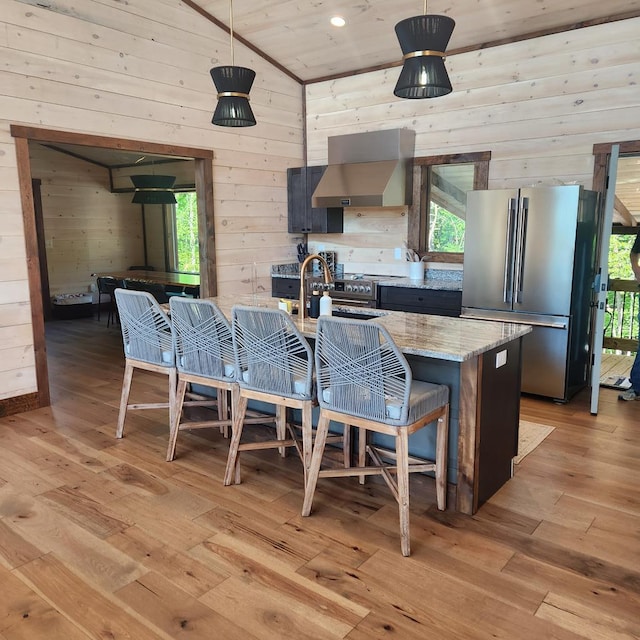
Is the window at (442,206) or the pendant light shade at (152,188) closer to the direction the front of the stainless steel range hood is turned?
the pendant light shade

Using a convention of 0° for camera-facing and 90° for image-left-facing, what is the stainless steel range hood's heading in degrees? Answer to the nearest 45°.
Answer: approximately 45°

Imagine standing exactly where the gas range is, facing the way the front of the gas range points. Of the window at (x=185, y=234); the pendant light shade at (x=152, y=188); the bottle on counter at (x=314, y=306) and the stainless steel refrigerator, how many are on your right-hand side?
2

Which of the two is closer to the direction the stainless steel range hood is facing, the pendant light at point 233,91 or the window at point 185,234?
the pendant light

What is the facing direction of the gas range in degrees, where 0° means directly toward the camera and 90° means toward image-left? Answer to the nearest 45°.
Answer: approximately 45°

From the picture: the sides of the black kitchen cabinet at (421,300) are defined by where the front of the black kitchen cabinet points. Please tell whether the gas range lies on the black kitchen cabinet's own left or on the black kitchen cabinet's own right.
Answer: on the black kitchen cabinet's own right

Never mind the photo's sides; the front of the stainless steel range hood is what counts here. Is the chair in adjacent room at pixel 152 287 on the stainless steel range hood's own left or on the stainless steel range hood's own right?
on the stainless steel range hood's own right

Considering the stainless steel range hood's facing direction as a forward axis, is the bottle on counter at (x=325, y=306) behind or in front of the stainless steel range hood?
in front

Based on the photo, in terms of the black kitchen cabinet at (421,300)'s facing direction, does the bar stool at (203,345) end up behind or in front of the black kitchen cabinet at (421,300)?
in front

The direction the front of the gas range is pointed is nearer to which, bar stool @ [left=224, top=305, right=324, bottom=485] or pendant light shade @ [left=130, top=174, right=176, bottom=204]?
the bar stool

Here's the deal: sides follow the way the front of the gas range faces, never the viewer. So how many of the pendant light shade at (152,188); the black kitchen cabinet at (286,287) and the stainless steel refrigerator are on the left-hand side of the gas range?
1

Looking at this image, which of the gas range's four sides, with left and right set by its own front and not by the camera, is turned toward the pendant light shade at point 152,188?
right
